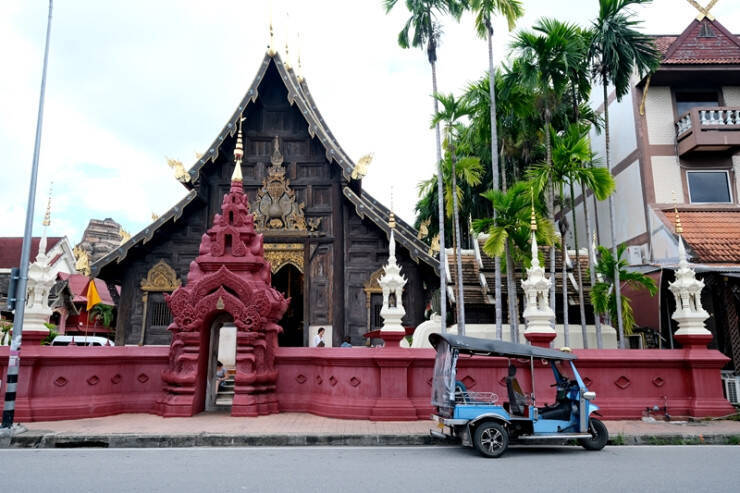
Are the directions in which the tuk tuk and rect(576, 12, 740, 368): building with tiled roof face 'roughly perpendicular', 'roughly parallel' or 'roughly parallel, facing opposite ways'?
roughly perpendicular

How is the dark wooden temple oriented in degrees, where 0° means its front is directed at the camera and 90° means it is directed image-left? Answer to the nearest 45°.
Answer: approximately 0°

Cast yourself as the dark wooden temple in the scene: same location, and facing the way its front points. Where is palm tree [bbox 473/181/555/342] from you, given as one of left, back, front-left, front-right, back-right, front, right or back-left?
front-left

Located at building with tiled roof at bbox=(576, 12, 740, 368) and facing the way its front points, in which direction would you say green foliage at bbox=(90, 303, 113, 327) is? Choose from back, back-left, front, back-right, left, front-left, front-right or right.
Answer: right

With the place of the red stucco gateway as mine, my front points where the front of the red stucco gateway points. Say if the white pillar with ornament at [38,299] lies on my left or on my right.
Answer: on my right

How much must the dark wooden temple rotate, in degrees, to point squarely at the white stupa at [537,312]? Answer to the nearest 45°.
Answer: approximately 45° to its left

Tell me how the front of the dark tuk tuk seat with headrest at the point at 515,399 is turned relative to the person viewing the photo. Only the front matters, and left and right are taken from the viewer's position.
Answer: facing to the right of the viewer

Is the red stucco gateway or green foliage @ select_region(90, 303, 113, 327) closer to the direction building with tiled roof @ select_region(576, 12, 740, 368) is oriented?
the red stucco gateway

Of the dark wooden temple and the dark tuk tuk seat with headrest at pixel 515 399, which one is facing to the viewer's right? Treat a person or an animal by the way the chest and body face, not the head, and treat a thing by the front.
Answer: the dark tuk tuk seat with headrest

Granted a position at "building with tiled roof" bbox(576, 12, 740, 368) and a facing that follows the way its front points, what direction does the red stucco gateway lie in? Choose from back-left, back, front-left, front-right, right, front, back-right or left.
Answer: front-right

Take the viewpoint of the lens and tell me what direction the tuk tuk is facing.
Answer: facing to the right of the viewer

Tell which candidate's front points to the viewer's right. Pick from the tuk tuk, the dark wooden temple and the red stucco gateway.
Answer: the tuk tuk
